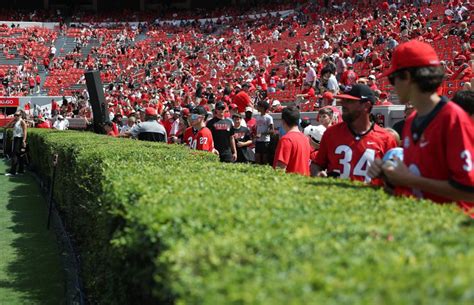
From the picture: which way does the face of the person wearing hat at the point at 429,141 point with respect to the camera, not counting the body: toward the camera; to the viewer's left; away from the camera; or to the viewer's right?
to the viewer's left

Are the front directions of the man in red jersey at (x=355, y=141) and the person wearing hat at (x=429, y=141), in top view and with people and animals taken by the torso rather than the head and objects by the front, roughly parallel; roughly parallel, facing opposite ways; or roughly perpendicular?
roughly parallel

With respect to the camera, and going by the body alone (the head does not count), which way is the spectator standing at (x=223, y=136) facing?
toward the camera

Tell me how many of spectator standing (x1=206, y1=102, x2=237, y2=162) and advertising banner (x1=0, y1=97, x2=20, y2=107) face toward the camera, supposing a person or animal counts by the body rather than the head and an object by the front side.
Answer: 2

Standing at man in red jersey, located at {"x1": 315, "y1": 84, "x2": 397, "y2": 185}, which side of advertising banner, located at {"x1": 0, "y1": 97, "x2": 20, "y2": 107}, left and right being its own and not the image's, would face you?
front

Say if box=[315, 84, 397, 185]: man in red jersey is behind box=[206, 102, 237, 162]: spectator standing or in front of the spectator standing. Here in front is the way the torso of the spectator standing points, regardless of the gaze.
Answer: in front

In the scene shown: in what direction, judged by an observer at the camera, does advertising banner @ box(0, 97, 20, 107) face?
facing the viewer

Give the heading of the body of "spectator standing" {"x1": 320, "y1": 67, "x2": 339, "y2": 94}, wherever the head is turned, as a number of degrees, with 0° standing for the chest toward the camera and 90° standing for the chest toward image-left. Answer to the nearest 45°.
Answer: approximately 45°

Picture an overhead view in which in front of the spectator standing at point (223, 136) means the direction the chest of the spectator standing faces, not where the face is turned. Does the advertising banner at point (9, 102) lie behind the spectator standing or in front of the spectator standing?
behind
